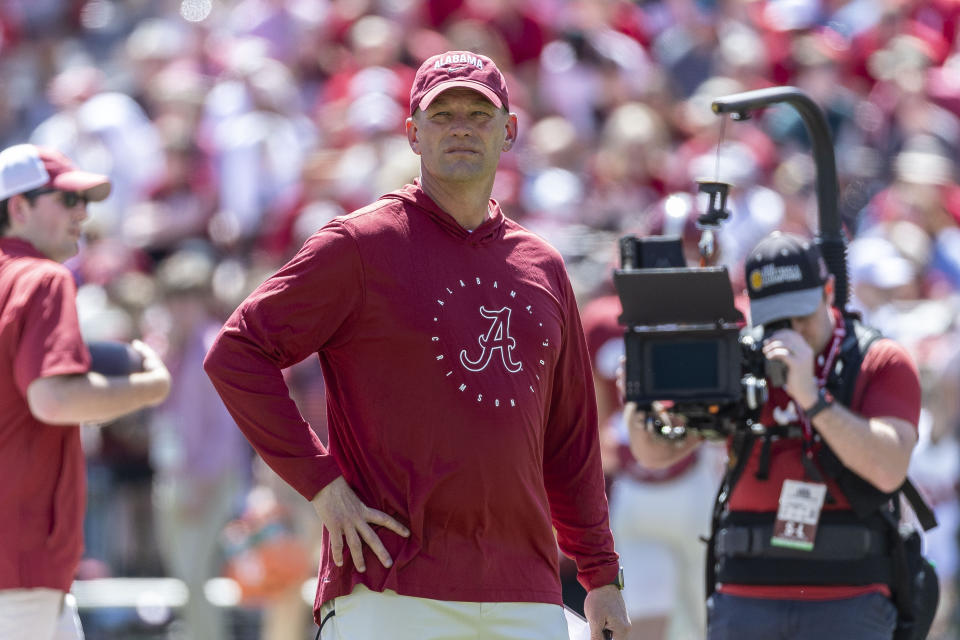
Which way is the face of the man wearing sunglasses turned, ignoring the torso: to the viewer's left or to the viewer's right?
to the viewer's right

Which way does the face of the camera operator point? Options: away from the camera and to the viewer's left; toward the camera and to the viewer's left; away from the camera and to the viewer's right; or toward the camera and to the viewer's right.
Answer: toward the camera and to the viewer's left

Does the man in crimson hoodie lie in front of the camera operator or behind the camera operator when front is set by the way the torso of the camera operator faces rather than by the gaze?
in front

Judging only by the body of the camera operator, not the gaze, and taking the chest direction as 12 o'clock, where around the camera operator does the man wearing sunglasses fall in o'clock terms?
The man wearing sunglasses is roughly at 1 o'clock from the camera operator.

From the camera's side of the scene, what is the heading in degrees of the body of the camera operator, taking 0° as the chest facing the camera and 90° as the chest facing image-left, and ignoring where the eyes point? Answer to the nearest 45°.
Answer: approximately 45°
